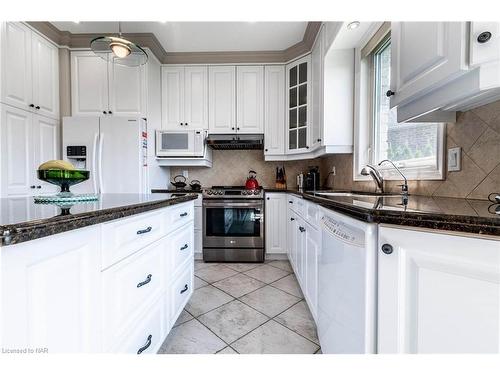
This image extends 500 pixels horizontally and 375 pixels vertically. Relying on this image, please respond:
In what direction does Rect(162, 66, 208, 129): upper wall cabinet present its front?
toward the camera

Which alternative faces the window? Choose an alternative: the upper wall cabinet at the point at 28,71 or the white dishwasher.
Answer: the upper wall cabinet

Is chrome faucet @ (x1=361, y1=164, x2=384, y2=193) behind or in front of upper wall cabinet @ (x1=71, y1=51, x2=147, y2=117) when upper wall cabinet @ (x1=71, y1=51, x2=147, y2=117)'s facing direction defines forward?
in front

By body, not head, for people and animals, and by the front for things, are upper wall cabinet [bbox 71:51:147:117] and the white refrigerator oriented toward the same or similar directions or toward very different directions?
same or similar directions

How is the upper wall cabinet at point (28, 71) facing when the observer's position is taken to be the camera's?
facing the viewer and to the right of the viewer

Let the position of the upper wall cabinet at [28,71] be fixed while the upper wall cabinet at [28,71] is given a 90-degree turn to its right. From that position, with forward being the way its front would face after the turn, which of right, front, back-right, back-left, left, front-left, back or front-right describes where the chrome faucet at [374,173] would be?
left

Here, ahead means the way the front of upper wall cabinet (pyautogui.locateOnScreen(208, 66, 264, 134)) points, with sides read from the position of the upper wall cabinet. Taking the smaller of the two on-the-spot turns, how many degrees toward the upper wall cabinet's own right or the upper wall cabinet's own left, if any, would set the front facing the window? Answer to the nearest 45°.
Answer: approximately 45° to the upper wall cabinet's own left

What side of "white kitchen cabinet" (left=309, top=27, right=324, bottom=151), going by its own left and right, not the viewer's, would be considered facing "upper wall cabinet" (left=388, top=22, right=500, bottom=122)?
left

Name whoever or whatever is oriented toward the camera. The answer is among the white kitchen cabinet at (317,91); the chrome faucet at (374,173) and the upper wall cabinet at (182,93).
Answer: the upper wall cabinet

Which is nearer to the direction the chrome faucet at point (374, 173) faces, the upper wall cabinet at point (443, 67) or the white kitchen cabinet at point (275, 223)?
the white kitchen cabinet

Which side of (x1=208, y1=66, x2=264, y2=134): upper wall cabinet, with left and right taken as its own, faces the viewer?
front

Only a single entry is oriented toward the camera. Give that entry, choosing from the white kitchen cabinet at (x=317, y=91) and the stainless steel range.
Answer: the stainless steel range

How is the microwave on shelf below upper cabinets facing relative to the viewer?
toward the camera

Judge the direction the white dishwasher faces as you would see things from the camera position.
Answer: facing the viewer and to the left of the viewer

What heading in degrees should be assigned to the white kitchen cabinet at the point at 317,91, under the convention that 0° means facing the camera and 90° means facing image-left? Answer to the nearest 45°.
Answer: approximately 90°
